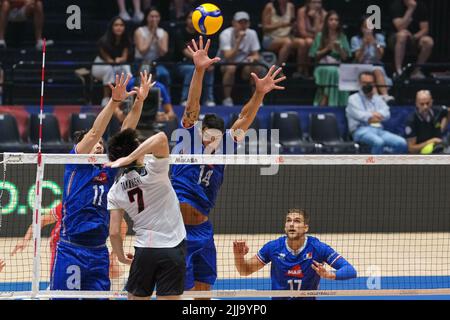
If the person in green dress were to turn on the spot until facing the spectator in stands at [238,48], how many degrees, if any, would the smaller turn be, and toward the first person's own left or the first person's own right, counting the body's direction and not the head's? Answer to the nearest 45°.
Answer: approximately 90° to the first person's own right

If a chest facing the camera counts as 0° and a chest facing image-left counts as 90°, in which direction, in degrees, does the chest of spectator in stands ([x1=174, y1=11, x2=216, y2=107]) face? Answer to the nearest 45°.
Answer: approximately 0°

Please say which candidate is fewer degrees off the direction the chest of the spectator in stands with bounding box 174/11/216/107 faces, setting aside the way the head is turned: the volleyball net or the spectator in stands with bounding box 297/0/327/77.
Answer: the volleyball net

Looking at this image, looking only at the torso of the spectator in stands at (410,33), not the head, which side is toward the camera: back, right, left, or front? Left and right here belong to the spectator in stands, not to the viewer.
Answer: front

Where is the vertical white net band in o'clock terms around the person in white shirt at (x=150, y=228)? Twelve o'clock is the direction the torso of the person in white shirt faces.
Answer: The vertical white net band is roughly at 9 o'clock from the person in white shirt.

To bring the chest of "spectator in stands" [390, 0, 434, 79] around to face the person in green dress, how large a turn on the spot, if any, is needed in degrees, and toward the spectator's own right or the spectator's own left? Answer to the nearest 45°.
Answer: approximately 45° to the spectator's own right

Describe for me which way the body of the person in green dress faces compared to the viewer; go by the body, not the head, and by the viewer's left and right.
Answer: facing the viewer

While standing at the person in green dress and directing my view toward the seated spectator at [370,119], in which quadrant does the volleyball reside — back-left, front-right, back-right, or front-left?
front-right

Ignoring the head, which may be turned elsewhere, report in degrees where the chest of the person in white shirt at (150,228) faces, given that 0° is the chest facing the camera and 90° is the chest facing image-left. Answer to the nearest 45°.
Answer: approximately 225°

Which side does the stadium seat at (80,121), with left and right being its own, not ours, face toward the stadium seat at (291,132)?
left

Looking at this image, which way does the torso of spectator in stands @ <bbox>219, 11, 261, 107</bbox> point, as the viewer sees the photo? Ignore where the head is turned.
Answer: toward the camera

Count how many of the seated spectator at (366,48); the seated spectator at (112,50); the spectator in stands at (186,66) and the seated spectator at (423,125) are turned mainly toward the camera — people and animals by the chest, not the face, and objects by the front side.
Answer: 4
